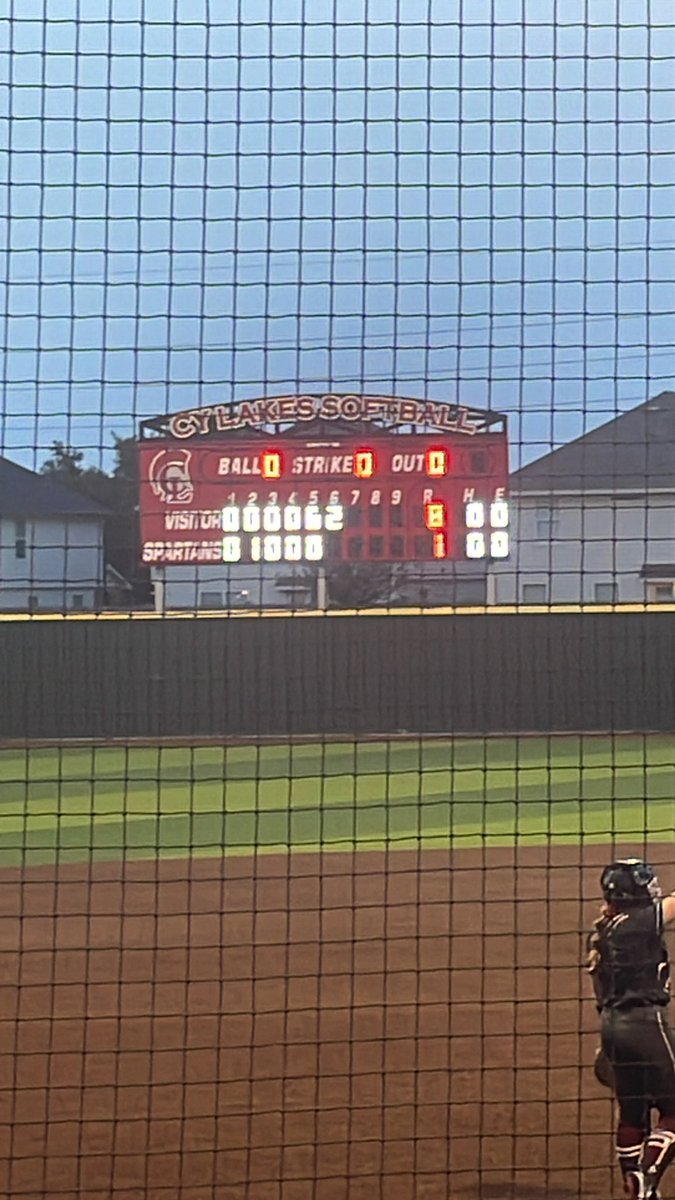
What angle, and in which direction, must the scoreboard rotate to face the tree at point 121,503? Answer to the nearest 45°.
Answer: approximately 135° to its right

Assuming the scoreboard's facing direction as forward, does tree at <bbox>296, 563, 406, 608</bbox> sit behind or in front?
behind

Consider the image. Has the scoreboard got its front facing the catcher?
yes

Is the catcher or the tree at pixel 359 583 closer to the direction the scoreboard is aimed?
the catcher

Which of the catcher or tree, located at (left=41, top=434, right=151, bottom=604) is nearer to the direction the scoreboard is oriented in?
the catcher

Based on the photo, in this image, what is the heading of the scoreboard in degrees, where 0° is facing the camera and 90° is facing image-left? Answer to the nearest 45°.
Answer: approximately 0°
